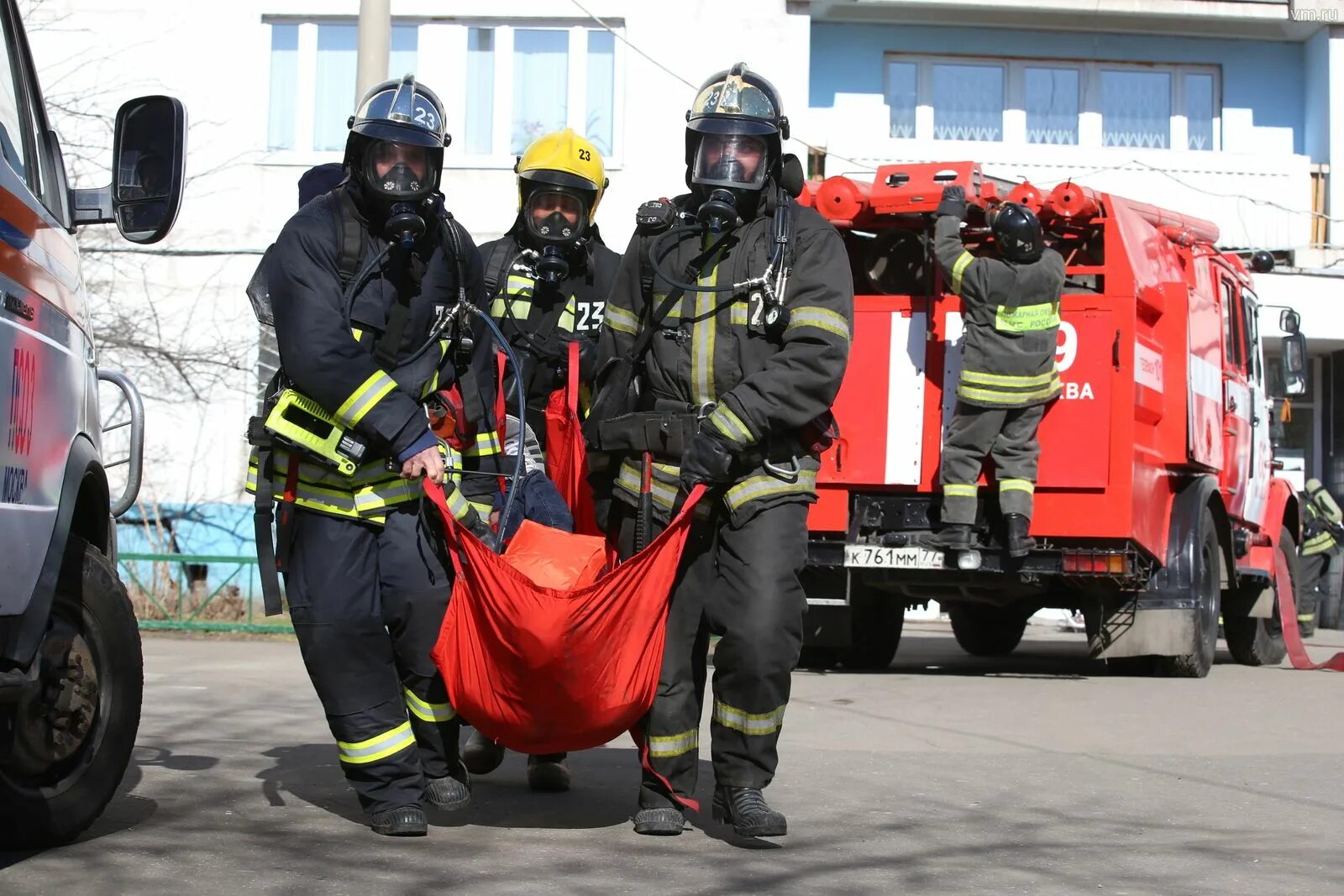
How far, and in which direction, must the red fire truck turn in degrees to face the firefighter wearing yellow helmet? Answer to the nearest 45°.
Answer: approximately 180°

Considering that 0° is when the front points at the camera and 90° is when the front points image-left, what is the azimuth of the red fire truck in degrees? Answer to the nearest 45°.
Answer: approximately 225°

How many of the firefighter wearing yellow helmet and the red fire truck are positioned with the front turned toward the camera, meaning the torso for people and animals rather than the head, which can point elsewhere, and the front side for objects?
1

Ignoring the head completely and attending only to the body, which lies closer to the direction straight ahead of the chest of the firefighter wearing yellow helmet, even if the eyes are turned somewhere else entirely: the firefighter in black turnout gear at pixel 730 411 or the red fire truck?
the firefighter in black turnout gear

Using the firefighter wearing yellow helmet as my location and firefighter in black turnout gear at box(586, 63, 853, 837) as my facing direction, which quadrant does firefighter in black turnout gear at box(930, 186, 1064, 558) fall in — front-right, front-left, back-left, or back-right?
back-left

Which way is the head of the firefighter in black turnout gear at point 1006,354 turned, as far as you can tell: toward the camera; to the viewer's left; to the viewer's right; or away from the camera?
away from the camera

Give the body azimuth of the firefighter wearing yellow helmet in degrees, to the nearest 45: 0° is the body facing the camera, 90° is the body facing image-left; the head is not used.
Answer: approximately 0°

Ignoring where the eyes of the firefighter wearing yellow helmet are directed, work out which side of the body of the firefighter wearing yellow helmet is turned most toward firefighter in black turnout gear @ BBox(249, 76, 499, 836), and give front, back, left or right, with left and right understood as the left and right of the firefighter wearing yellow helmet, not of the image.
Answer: front
